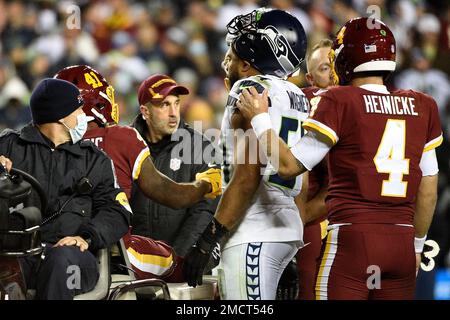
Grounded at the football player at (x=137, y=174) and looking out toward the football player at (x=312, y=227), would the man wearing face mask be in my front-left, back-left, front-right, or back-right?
back-right

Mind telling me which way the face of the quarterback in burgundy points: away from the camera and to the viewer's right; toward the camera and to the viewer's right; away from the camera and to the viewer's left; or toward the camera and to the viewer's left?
away from the camera and to the viewer's left

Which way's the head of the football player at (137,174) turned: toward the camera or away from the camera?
away from the camera

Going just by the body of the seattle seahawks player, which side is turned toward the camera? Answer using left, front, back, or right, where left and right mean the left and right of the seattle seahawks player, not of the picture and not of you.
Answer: left

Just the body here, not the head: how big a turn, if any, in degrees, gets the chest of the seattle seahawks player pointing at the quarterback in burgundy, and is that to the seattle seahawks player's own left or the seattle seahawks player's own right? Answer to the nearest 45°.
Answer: approximately 180°
